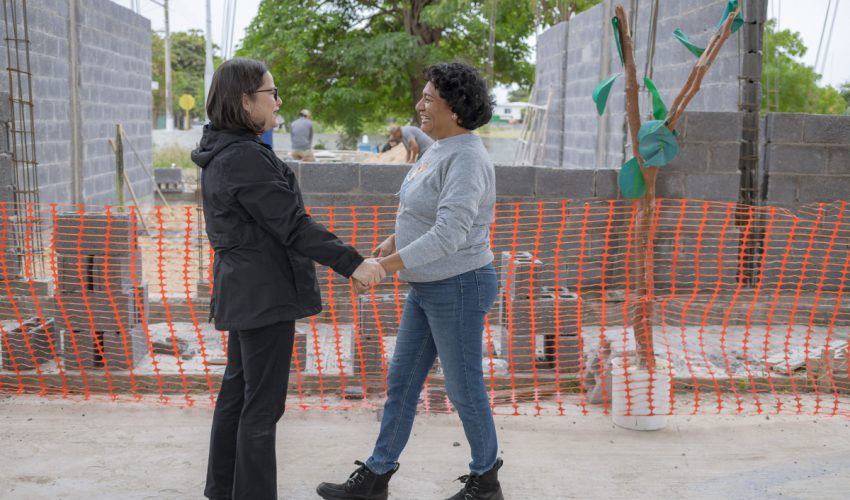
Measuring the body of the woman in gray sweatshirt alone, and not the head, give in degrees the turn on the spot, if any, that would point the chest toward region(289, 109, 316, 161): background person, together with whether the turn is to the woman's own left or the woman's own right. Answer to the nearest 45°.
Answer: approximately 90° to the woman's own right

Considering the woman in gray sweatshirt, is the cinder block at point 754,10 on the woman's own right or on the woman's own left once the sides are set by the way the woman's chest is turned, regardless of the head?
on the woman's own right

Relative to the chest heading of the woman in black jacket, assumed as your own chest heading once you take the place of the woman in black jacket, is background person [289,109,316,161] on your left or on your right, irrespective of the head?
on your left

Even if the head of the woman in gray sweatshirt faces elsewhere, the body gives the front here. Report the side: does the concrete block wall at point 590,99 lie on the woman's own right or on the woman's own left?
on the woman's own right

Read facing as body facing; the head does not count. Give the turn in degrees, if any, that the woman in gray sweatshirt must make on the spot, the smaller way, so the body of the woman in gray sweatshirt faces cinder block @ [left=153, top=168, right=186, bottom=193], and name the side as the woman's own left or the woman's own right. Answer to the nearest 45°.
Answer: approximately 90° to the woman's own right

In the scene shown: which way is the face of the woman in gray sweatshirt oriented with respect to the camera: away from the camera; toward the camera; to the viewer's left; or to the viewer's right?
to the viewer's left

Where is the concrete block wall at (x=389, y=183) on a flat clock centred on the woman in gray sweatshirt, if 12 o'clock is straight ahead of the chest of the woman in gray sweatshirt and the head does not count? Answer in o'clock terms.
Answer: The concrete block wall is roughly at 3 o'clock from the woman in gray sweatshirt.

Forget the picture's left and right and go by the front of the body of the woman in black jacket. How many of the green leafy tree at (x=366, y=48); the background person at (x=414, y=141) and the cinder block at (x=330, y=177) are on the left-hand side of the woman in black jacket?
3

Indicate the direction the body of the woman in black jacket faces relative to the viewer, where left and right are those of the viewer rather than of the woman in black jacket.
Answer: facing to the right of the viewer

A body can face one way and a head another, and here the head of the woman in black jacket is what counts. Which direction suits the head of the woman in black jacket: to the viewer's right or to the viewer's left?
to the viewer's right

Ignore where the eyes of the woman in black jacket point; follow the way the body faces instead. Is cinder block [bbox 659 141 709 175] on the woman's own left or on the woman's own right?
on the woman's own left

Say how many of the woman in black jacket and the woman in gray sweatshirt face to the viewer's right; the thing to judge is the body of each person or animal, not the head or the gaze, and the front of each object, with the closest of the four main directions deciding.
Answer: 1

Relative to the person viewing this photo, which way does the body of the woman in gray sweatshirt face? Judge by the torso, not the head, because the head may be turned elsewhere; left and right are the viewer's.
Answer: facing to the left of the viewer

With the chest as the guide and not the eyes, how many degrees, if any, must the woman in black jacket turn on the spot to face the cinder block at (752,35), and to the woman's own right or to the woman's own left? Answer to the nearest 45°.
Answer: approximately 45° to the woman's own left

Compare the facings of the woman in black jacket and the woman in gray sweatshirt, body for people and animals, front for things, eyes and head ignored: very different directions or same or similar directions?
very different directions
